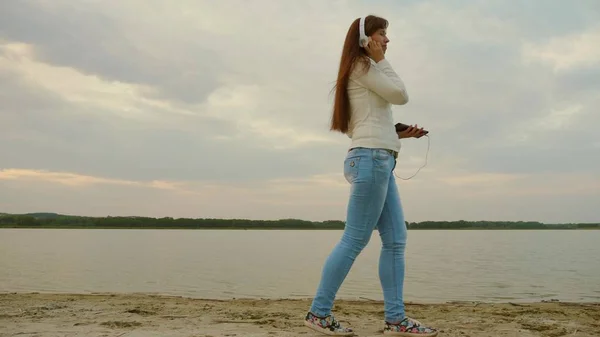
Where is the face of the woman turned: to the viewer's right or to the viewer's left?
to the viewer's right

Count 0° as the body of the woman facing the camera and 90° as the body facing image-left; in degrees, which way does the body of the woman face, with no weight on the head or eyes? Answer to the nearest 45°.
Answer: approximately 270°
